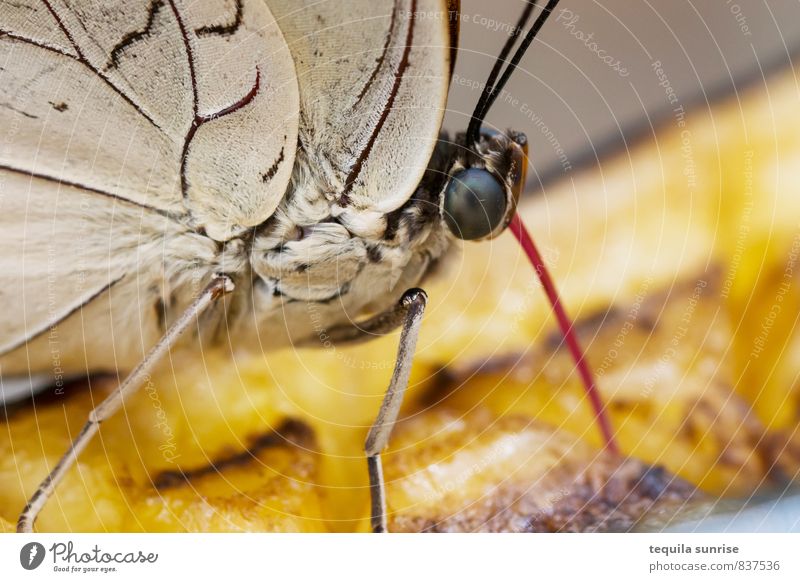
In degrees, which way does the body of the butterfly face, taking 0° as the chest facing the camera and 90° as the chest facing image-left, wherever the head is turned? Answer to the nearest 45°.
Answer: approximately 270°
